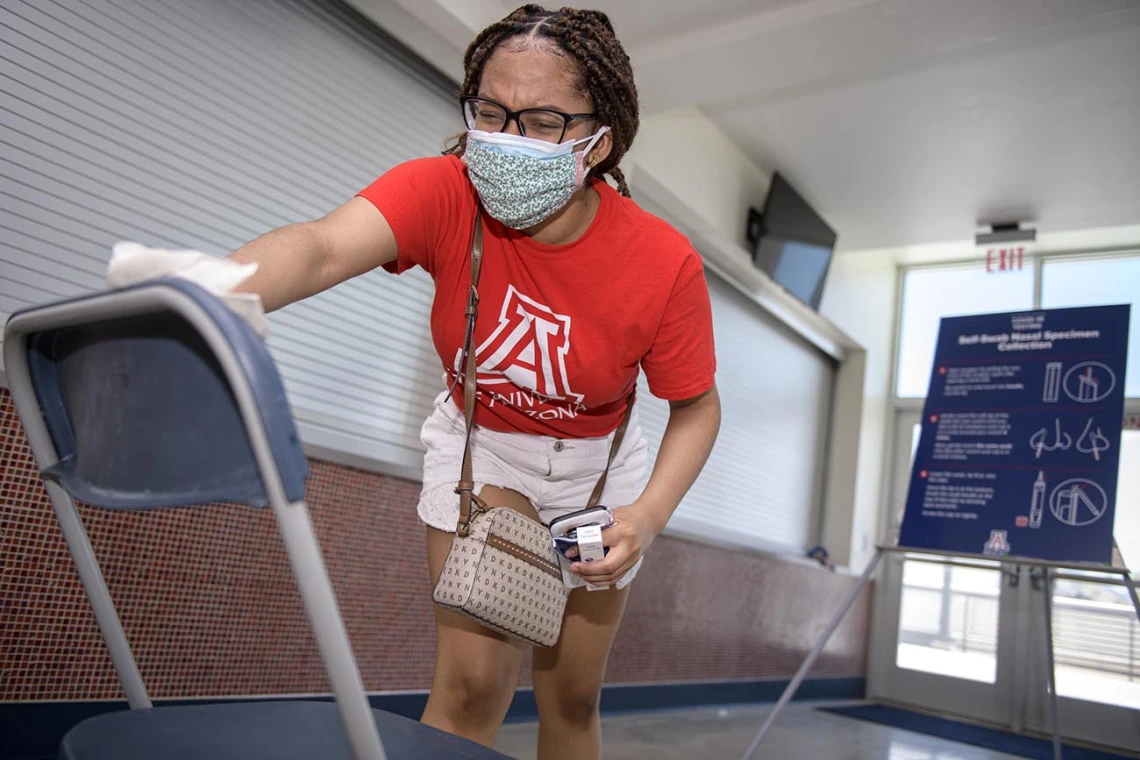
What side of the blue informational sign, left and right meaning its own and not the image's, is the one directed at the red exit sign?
back

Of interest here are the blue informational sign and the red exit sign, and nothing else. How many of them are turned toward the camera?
2

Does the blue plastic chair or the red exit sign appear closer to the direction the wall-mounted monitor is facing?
the blue plastic chair

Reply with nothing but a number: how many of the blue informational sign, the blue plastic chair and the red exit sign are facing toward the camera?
2

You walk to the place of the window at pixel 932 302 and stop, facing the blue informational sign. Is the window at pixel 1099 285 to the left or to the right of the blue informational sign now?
left
